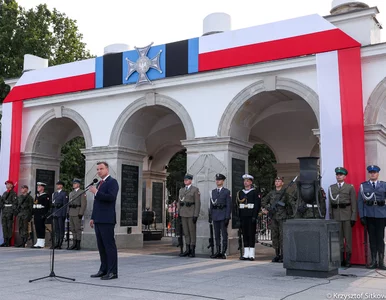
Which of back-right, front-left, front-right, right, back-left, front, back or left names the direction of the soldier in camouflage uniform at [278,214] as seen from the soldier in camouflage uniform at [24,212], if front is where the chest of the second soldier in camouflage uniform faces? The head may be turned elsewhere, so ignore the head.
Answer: left

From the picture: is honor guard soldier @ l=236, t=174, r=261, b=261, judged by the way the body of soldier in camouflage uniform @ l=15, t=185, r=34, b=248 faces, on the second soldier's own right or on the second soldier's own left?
on the second soldier's own left

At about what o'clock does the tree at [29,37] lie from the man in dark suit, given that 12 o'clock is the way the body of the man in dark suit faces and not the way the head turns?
The tree is roughly at 4 o'clock from the man in dark suit.

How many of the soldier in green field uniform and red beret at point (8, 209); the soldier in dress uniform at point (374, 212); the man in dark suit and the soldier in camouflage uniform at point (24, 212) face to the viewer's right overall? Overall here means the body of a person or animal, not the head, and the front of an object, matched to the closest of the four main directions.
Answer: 0

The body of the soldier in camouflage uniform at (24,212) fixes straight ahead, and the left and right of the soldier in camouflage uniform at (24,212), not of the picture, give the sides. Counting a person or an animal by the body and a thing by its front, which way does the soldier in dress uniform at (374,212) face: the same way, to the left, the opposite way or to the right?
the same way

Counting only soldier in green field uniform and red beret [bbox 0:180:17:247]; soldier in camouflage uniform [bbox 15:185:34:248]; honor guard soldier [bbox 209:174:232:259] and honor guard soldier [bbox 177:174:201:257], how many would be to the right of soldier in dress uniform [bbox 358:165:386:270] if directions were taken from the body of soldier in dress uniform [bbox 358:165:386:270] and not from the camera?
4

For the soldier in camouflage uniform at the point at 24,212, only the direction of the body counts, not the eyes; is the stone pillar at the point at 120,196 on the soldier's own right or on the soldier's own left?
on the soldier's own left

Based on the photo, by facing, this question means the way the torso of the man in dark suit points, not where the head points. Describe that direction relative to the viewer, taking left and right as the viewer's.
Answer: facing the viewer and to the left of the viewer

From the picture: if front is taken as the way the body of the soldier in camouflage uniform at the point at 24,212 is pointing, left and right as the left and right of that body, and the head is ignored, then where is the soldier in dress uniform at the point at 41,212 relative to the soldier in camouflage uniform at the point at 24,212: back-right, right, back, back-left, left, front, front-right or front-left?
left

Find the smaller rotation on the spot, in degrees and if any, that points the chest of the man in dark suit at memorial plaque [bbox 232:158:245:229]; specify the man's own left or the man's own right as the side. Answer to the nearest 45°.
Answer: approximately 180°

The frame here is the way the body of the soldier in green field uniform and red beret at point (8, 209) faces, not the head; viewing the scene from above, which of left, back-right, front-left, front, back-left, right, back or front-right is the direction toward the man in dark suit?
front-left

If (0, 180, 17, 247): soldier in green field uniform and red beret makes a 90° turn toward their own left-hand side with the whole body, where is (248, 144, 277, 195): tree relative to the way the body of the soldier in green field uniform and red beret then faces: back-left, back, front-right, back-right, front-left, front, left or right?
left

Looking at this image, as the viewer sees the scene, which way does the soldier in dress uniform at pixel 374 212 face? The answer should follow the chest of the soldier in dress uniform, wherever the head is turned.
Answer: toward the camera

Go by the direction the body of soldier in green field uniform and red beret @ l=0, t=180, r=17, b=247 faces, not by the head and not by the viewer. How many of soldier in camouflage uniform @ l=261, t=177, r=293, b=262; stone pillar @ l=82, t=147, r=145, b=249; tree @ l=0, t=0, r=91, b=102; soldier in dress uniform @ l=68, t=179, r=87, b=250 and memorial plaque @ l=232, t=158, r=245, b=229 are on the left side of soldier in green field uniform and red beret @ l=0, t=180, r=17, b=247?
4

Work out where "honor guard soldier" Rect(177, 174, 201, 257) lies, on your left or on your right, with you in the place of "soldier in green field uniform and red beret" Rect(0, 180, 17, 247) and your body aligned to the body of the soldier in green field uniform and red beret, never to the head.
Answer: on your left
